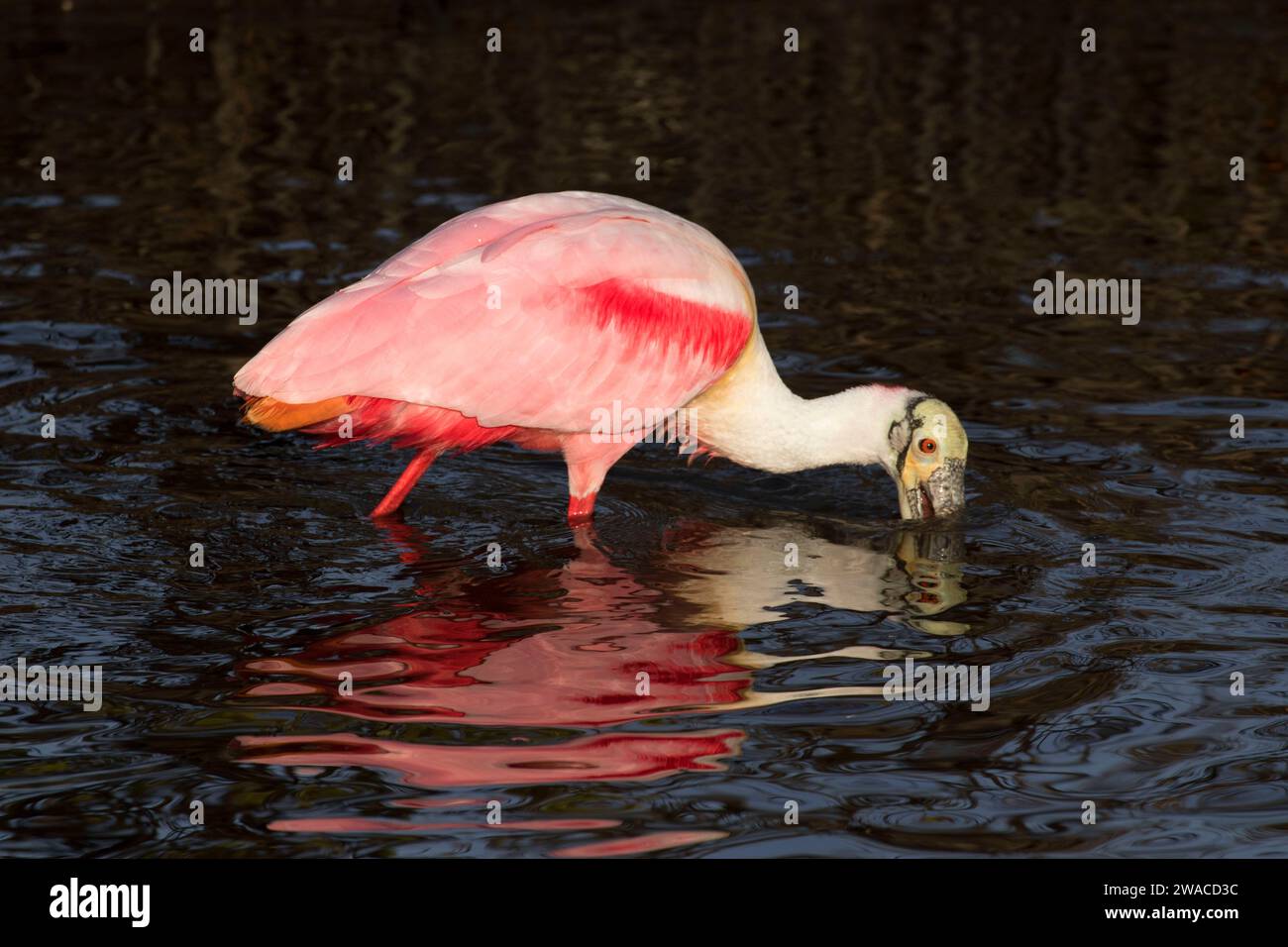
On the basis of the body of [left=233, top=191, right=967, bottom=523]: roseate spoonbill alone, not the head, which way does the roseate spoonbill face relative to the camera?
to the viewer's right
